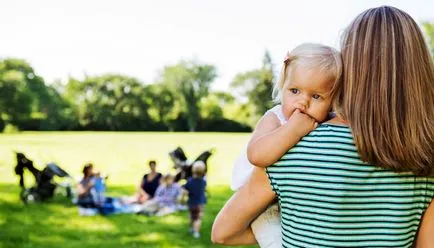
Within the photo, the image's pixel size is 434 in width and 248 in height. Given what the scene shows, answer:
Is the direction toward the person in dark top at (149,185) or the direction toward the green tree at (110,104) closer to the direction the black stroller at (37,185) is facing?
the person in dark top

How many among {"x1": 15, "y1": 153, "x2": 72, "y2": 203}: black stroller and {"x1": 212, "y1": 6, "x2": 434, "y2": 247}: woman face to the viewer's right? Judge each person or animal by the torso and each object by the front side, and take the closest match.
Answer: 1

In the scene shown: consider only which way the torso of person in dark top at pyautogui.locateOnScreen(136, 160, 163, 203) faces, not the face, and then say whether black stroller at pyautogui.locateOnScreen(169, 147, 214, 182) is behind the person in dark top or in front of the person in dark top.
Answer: behind

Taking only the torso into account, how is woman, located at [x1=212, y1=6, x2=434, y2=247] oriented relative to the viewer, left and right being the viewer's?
facing away from the viewer

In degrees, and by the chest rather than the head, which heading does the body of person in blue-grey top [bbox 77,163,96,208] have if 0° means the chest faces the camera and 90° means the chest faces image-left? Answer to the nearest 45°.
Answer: approximately 270°

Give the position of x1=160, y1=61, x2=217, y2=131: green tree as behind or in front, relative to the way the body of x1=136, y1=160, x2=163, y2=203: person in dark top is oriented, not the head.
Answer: behind

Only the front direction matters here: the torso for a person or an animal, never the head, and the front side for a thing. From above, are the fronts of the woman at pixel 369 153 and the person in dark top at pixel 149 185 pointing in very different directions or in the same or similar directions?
very different directions

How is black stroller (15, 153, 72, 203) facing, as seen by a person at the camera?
facing to the right of the viewer

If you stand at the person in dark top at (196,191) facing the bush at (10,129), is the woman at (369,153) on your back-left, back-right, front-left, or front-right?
back-left

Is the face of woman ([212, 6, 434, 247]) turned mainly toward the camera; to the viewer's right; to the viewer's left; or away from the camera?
away from the camera

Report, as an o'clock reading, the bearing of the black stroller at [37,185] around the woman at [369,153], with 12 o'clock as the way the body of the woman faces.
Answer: The black stroller is roughly at 11 o'clock from the woman.

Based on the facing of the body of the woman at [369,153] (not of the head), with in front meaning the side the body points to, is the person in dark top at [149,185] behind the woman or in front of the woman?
in front
